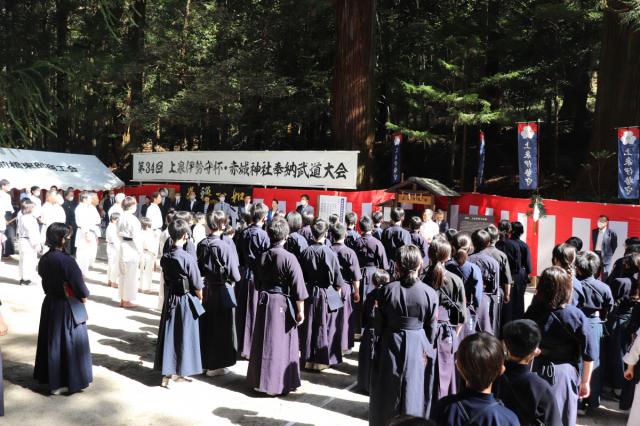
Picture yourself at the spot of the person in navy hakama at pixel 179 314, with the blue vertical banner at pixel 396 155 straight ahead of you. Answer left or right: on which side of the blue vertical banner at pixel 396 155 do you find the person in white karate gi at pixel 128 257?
left

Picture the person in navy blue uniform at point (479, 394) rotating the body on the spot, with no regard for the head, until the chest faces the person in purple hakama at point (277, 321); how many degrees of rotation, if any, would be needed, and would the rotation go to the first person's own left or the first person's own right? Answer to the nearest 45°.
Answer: approximately 45° to the first person's own left

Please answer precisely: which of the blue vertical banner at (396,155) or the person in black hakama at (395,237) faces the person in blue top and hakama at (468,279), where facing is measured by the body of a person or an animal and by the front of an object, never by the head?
the blue vertical banner

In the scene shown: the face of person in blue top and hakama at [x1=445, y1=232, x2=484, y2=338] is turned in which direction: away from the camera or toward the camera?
away from the camera

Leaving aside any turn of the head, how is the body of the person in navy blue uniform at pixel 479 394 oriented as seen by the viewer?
away from the camera

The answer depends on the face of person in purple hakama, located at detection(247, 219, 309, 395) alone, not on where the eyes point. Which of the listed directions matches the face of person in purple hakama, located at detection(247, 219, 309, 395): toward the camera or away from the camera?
away from the camera

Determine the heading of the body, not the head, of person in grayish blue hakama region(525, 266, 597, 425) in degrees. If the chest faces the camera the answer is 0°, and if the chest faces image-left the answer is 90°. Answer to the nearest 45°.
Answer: approximately 135°

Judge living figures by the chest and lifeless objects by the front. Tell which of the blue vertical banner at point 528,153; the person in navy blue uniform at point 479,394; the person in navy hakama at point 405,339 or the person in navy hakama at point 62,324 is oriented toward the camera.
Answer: the blue vertical banner

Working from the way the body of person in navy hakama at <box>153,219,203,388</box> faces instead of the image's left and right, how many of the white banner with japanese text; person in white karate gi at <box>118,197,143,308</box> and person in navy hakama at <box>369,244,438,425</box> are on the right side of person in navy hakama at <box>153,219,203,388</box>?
1

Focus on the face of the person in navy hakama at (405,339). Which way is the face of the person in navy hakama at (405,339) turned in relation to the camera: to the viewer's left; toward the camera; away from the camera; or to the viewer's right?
away from the camera

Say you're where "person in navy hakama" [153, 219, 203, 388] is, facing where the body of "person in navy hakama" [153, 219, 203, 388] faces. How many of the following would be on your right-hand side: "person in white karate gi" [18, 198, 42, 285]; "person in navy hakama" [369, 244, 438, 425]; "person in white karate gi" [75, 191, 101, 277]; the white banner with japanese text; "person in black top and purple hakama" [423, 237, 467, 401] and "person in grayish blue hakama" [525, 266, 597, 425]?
3

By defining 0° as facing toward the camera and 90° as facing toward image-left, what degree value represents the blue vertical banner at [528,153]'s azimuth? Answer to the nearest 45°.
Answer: approximately 0°

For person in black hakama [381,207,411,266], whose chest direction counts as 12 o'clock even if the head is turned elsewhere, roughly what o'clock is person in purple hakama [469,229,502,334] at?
person in purple hakama [469,229,502,334] is roughly at 5 o'clock from person in black hakama [381,207,411,266].

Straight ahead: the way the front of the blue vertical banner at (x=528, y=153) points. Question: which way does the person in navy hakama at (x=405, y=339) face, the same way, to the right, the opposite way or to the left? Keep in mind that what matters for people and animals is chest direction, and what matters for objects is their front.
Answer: the opposite way

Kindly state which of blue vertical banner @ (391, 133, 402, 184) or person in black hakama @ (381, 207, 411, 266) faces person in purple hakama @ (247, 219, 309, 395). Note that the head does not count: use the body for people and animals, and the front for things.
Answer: the blue vertical banner

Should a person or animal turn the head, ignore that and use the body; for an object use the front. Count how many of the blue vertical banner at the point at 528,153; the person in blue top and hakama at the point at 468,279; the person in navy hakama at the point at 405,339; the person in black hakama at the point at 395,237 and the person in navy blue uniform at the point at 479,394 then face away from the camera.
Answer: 4

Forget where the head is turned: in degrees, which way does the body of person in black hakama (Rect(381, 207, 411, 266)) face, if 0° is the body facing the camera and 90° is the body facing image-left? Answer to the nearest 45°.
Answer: approximately 180°
